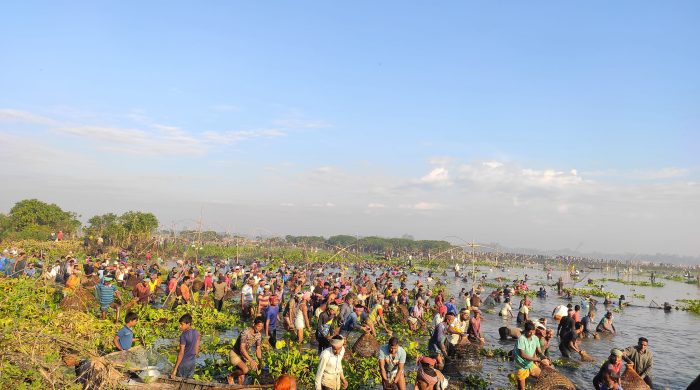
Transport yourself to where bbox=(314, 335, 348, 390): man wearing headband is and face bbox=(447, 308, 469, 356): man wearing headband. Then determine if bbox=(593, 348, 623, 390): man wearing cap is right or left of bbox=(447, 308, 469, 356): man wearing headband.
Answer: right

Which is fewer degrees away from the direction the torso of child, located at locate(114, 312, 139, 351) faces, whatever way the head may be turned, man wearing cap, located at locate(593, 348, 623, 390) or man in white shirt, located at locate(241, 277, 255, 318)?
the man wearing cap

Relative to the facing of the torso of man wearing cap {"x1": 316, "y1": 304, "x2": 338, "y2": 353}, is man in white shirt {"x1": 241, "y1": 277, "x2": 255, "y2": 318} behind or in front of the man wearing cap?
behind

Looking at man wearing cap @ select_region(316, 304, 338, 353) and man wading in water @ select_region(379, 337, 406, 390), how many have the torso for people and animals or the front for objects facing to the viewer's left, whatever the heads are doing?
0

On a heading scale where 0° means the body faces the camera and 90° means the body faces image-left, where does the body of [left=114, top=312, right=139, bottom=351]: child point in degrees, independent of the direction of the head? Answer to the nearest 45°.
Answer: approximately 315°

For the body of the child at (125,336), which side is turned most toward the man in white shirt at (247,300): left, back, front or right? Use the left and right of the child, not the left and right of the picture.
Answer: left

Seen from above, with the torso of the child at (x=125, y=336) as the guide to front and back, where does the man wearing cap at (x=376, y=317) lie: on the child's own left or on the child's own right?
on the child's own left

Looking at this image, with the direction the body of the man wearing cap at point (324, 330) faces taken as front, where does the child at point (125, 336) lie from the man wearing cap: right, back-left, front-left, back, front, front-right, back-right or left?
right

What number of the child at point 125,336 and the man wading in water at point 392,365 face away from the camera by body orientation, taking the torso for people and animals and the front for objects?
0
